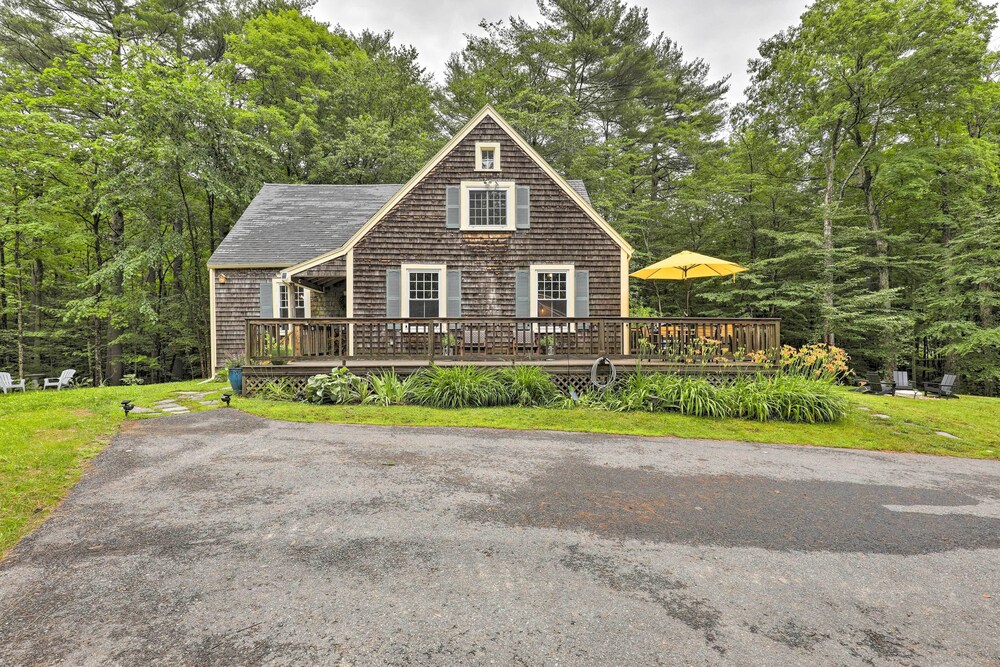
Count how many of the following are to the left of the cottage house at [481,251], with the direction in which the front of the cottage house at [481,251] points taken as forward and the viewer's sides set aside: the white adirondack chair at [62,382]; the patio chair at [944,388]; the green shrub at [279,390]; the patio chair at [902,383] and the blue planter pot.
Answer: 2

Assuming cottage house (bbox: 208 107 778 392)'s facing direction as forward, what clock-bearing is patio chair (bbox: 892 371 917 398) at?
The patio chair is roughly at 9 o'clock from the cottage house.

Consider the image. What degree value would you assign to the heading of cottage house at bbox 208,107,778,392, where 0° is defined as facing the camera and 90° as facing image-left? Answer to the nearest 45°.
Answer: approximately 0°

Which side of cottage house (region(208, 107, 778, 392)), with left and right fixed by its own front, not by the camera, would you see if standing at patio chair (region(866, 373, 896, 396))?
left

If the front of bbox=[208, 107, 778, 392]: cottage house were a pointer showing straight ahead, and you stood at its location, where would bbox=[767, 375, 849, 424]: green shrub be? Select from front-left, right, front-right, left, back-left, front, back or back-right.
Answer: front-left

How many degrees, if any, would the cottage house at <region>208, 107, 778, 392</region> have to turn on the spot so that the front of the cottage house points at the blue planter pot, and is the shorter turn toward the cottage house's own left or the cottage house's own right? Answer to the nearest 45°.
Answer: approximately 45° to the cottage house's own right

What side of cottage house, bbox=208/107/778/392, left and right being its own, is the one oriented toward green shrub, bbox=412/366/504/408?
front

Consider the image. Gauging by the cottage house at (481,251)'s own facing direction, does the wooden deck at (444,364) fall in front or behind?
in front

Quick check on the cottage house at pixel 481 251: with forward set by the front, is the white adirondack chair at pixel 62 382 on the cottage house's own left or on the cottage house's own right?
on the cottage house's own right

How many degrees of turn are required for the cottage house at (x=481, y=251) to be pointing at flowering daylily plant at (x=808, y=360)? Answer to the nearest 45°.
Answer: approximately 45° to its left

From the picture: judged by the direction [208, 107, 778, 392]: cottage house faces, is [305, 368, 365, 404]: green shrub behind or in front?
in front

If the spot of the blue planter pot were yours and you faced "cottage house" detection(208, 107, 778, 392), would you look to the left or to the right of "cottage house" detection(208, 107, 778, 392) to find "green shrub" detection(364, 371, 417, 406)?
right

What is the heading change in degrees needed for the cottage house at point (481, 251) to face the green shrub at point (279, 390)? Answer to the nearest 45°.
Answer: approximately 45° to its right

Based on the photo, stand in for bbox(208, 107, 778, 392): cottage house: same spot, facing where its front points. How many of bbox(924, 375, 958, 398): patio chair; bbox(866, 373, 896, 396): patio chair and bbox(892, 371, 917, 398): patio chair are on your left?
3

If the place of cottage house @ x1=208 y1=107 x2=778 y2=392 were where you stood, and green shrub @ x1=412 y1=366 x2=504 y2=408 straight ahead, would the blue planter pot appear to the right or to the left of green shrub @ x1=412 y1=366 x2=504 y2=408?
right
